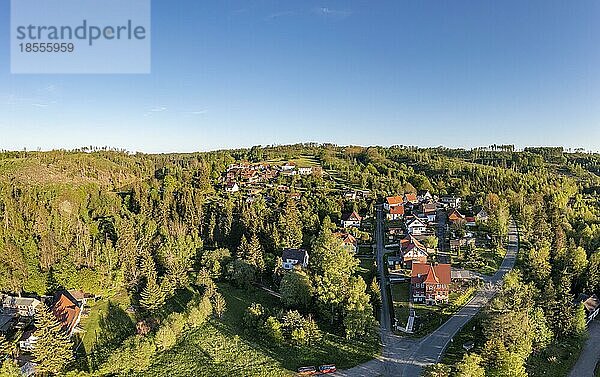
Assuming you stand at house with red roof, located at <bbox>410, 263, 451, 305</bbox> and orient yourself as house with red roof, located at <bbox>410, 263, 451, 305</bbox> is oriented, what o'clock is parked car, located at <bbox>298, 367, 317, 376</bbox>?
The parked car is roughly at 1 o'clock from the house with red roof.

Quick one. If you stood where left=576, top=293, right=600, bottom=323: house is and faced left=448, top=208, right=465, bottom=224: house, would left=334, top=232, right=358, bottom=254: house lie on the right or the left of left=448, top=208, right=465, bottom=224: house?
left

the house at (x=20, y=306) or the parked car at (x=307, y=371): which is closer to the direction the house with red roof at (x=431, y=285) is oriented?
the parked car

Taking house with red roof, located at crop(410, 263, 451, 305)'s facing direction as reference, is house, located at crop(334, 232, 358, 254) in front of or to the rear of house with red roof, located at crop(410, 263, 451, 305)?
to the rear

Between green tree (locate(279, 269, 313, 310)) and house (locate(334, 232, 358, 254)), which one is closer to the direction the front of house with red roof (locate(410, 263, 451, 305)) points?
the green tree

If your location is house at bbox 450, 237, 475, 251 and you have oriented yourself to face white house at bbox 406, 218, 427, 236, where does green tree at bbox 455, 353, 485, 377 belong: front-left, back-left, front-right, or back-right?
back-left

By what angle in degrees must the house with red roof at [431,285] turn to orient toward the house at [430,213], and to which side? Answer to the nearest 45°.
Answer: approximately 180°

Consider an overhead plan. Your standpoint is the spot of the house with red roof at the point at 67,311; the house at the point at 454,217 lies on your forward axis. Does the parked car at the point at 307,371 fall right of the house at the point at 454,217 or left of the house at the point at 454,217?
right

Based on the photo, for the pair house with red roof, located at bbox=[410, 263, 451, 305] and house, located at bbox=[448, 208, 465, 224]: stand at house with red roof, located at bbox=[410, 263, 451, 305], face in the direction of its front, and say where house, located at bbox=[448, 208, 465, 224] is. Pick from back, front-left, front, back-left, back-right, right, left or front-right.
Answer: back

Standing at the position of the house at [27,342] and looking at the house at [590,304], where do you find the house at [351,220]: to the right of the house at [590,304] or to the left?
left

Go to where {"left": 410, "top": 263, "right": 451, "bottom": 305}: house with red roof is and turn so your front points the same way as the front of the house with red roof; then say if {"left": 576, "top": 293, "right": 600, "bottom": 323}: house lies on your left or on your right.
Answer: on your left

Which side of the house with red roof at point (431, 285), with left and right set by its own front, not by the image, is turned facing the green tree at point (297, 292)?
right

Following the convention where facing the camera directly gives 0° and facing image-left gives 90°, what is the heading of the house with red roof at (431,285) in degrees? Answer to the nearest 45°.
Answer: approximately 0°

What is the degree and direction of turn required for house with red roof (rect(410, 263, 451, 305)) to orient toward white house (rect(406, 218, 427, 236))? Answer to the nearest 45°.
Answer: approximately 180°
